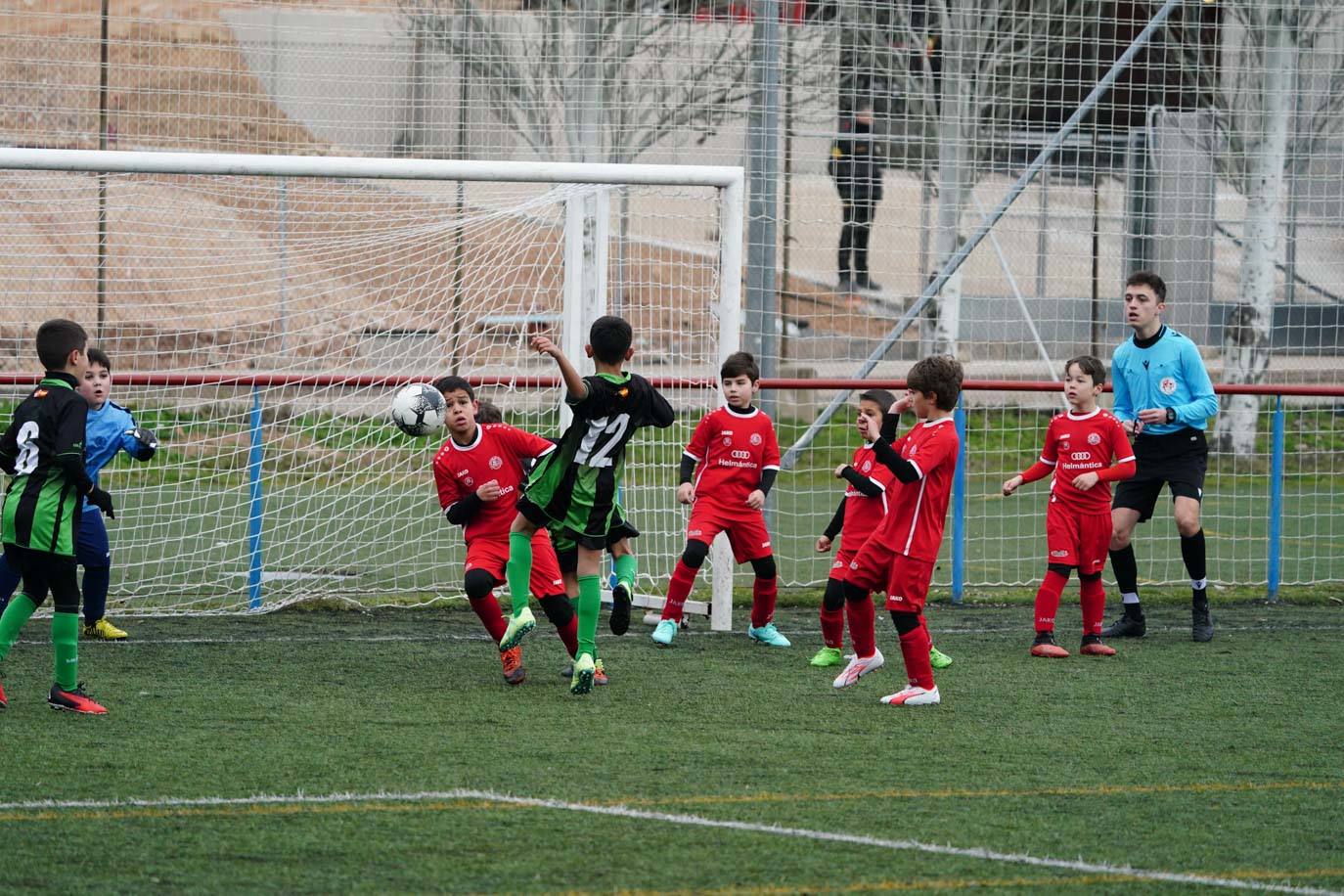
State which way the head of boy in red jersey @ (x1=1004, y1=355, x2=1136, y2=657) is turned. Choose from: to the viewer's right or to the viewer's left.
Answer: to the viewer's left

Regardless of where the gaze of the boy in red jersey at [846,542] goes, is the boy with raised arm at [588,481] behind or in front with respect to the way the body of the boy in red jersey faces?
in front

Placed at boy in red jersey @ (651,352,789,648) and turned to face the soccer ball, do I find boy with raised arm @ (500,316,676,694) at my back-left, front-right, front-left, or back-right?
front-left

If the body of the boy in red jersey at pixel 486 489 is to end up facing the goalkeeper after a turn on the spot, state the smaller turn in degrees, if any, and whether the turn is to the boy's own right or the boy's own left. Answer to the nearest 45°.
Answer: approximately 135° to the boy's own right

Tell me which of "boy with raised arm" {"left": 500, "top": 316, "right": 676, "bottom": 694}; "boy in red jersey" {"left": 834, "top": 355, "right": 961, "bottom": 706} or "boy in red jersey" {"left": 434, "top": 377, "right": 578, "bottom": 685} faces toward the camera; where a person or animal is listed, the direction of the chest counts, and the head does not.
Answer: "boy in red jersey" {"left": 434, "top": 377, "right": 578, "bottom": 685}

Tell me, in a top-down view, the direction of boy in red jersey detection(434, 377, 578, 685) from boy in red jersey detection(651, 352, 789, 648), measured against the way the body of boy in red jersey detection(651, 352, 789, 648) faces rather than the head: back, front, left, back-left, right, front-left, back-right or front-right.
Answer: front-right

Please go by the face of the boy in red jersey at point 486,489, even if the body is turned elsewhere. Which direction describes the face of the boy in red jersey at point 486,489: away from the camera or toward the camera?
toward the camera

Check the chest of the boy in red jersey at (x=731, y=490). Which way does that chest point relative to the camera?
toward the camera

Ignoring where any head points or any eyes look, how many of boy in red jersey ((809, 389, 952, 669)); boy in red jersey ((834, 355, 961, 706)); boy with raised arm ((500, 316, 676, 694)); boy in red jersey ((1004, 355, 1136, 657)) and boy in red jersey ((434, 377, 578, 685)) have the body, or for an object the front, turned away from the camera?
1

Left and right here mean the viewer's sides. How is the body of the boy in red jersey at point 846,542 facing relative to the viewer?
facing the viewer and to the left of the viewer

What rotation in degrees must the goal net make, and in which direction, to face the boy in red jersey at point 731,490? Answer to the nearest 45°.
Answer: approximately 45° to its left

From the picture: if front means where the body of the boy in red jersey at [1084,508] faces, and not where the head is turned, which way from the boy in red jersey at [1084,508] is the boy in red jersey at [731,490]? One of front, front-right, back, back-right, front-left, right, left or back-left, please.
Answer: right

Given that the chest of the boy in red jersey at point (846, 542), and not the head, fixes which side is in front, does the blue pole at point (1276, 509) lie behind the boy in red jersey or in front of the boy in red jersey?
behind

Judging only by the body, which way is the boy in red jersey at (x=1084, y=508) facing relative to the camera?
toward the camera

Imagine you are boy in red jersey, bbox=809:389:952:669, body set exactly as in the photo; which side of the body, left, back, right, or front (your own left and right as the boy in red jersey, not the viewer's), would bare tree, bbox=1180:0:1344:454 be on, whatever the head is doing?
back

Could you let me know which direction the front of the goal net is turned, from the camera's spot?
facing the viewer

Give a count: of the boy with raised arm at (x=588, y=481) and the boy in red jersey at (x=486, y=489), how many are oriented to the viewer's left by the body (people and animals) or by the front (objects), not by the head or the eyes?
0

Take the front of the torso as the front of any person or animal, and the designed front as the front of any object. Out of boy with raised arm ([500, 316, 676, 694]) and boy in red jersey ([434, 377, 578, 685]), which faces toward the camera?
the boy in red jersey

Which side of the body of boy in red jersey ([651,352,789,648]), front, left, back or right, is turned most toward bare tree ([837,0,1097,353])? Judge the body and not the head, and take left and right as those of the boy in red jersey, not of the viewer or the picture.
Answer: back

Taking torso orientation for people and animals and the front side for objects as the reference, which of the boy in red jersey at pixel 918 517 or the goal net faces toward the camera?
the goal net
